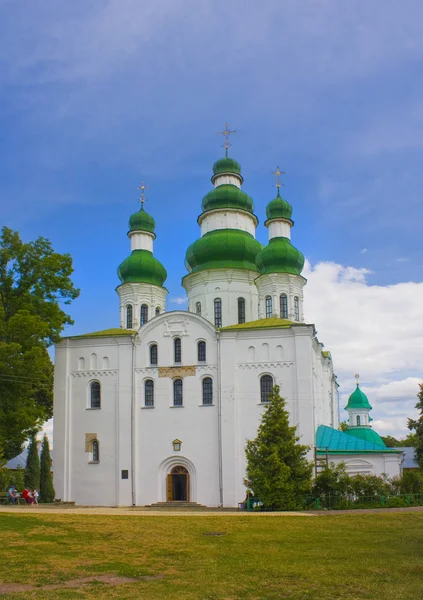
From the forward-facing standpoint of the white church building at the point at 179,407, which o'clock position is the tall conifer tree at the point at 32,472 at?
The tall conifer tree is roughly at 2 o'clock from the white church building.

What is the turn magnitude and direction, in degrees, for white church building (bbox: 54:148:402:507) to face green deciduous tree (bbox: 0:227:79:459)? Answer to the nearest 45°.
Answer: approximately 45° to its right

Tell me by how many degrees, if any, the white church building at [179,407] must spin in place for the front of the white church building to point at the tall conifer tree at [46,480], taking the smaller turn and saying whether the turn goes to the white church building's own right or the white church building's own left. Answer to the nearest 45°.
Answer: approximately 90° to the white church building's own right

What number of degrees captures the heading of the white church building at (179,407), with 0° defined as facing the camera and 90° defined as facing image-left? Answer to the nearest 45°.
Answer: approximately 0°
